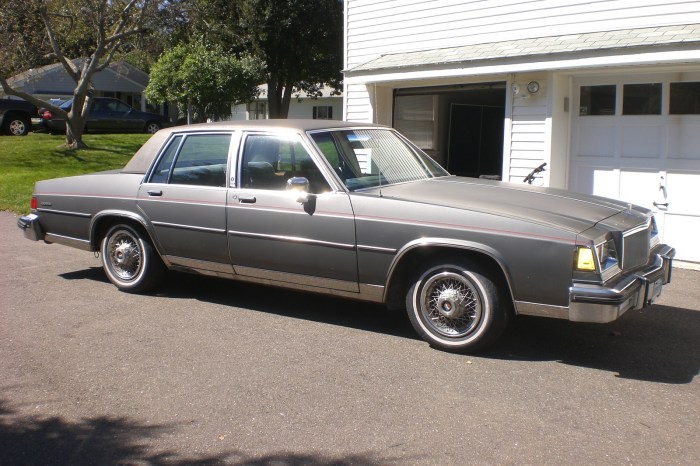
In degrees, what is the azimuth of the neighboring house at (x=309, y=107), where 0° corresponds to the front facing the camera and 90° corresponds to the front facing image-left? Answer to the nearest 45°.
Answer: approximately 0°

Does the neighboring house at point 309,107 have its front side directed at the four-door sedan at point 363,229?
yes

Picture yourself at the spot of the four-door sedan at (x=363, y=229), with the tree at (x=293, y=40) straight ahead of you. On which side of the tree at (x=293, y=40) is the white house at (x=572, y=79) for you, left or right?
right

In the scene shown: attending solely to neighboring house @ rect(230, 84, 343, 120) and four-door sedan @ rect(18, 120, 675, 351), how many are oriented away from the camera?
0

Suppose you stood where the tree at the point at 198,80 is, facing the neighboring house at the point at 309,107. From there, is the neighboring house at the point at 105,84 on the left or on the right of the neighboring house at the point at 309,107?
left

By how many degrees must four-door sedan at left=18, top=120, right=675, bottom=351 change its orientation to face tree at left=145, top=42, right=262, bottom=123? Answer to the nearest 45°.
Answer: approximately 135° to its left

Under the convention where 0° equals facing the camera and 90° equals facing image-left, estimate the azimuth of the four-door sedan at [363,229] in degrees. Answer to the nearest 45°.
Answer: approximately 315°

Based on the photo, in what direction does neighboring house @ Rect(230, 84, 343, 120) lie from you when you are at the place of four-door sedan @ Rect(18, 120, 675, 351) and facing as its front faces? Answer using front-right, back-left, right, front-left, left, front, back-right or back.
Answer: back-left
